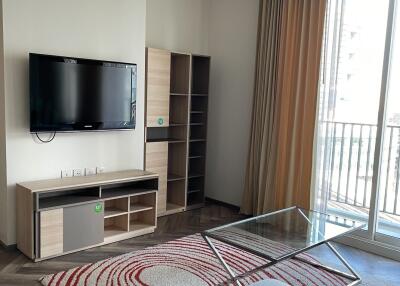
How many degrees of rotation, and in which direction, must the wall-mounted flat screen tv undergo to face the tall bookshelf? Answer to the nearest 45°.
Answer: approximately 90° to its left

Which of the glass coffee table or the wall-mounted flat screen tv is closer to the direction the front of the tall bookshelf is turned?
the glass coffee table

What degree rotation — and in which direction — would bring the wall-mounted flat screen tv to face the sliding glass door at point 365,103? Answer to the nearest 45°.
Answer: approximately 45° to its left

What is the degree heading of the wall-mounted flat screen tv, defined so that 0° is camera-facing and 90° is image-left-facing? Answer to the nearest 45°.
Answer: approximately 315°

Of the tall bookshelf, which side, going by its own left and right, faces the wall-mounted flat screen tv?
right

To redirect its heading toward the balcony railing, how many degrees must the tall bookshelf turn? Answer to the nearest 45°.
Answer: approximately 45° to its left

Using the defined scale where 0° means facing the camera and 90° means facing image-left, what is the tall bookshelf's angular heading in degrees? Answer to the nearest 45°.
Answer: approximately 315°
